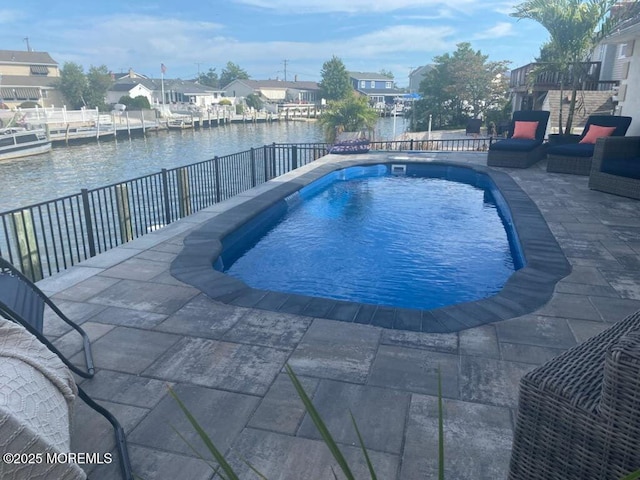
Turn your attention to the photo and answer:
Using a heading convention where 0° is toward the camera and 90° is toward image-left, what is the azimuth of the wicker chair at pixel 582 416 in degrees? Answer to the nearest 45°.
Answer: approximately 135°

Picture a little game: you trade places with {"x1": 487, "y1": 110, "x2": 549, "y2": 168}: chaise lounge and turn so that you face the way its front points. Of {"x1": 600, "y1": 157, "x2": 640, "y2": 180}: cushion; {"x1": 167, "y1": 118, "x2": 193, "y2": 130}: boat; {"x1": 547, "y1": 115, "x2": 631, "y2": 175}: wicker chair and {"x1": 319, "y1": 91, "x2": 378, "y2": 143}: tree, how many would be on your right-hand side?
2

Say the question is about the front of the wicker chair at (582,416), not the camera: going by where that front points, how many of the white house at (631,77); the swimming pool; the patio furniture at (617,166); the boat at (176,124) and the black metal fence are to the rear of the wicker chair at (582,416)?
0

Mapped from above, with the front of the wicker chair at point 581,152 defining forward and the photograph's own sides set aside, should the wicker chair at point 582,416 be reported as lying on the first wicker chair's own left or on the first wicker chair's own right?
on the first wicker chair's own left

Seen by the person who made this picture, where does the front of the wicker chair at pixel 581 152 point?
facing the viewer and to the left of the viewer

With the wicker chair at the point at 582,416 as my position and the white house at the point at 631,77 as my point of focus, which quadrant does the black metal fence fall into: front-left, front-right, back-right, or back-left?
front-left

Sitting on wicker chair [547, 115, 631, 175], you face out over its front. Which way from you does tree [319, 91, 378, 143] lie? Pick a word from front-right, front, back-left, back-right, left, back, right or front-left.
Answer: right

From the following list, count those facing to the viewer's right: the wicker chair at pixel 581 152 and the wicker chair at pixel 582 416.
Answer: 0

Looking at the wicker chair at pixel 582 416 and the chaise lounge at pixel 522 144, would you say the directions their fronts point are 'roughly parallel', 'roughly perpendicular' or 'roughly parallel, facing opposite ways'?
roughly perpendicular

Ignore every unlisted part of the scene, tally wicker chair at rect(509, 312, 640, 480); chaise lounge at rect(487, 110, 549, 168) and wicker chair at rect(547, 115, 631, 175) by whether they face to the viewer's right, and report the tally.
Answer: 0

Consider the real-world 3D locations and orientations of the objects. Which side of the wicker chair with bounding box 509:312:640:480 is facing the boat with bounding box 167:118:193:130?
front

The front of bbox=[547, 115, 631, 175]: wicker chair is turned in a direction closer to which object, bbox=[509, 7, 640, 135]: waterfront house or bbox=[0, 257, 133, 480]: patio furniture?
the patio furniture

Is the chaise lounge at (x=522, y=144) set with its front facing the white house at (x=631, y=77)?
no

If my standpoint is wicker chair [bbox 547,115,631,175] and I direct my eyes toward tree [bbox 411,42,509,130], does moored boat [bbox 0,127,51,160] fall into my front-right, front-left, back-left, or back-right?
front-left

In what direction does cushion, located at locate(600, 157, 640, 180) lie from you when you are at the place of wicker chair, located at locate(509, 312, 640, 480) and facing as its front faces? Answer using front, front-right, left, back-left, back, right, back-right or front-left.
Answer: front-right
